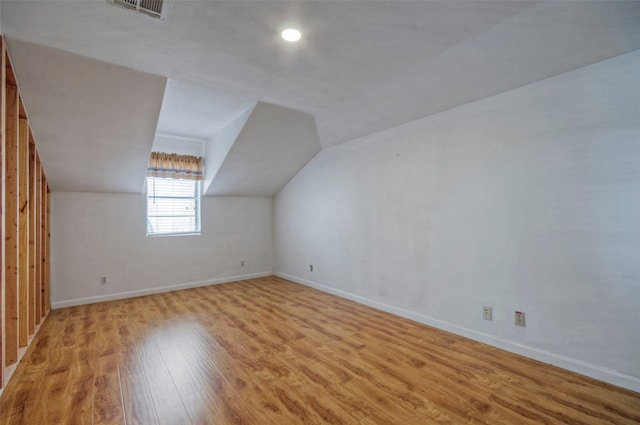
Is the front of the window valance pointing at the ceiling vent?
yes

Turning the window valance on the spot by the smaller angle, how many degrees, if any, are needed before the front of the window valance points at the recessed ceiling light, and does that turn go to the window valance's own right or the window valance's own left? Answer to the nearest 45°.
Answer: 0° — it already faces it

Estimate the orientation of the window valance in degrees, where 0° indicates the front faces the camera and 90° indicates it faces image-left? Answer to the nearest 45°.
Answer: approximately 0°
